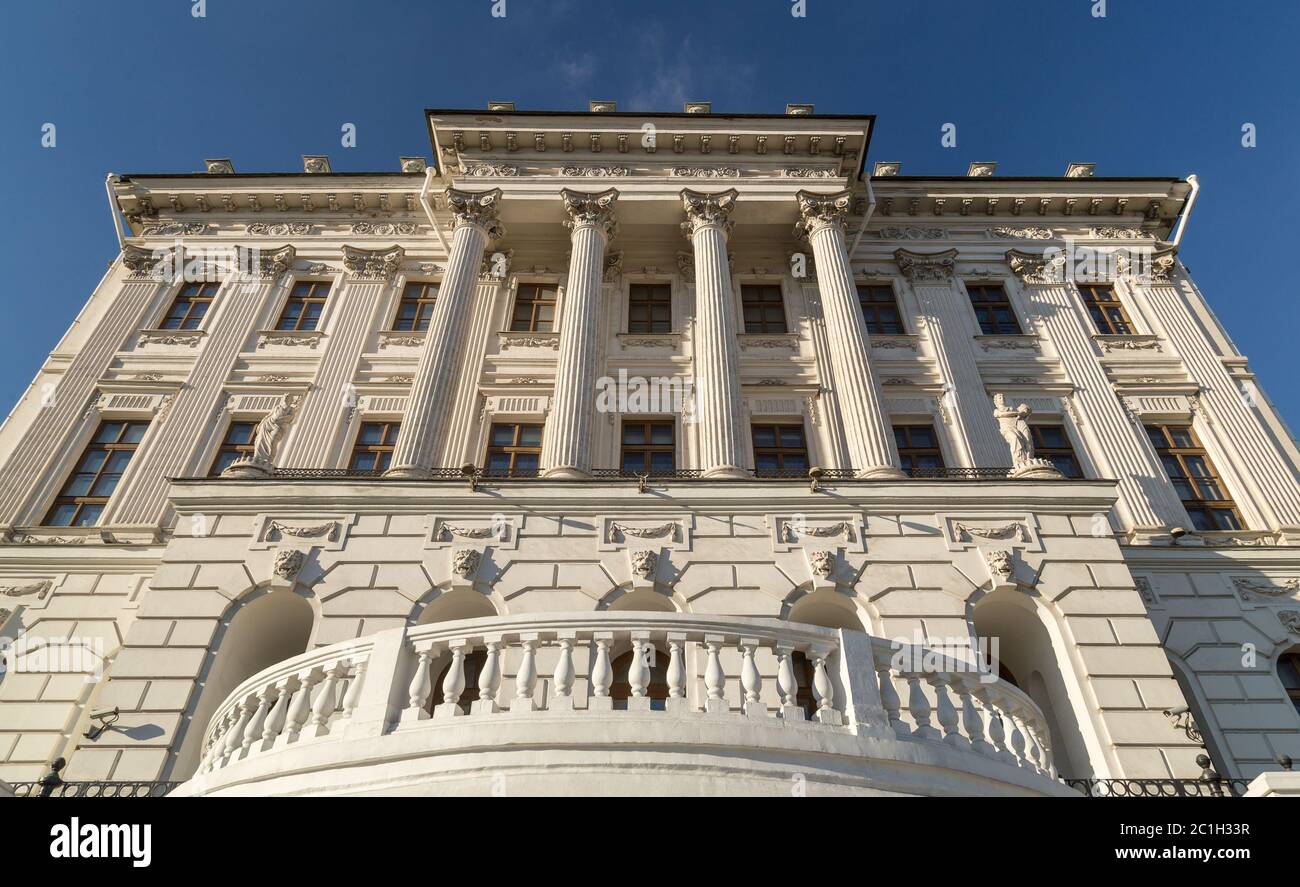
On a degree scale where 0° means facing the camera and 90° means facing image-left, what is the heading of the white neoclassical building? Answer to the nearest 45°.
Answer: approximately 0°
